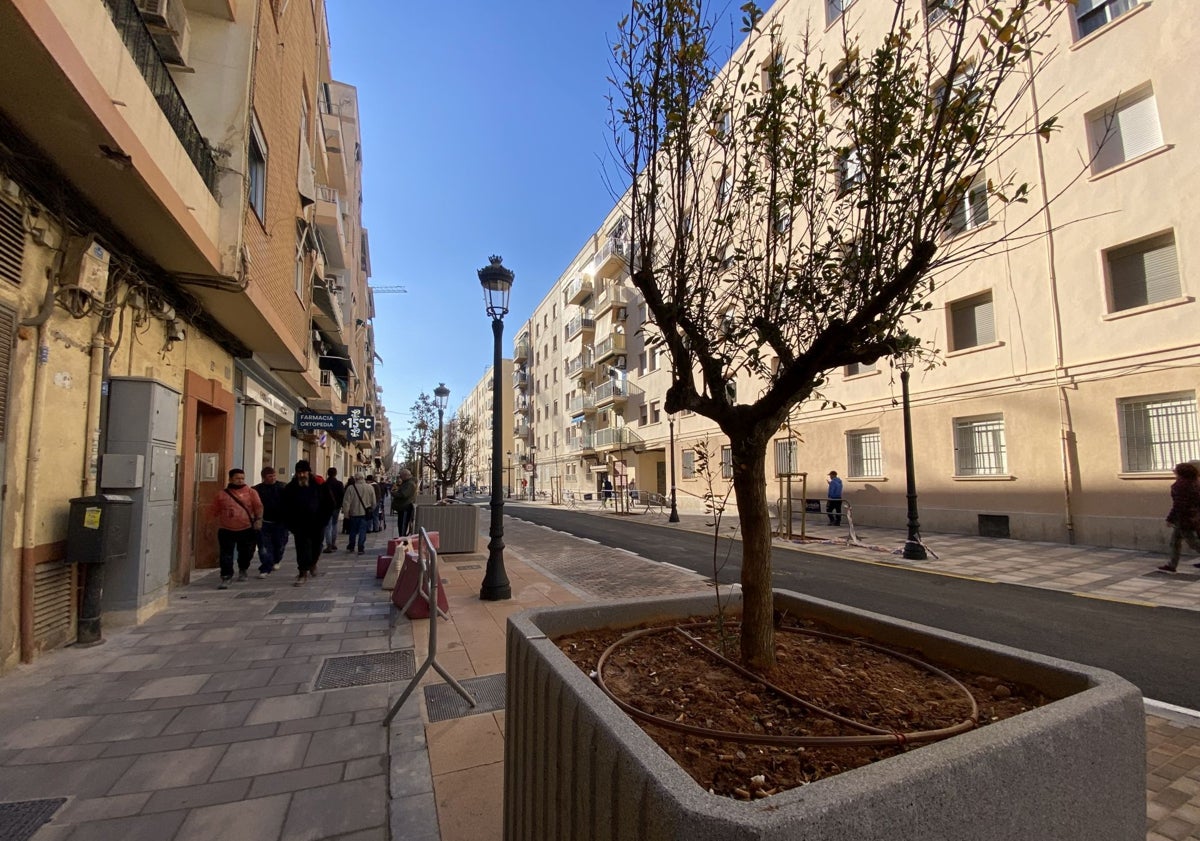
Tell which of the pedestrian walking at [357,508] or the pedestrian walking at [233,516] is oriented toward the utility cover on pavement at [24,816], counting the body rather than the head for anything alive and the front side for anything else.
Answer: the pedestrian walking at [233,516]

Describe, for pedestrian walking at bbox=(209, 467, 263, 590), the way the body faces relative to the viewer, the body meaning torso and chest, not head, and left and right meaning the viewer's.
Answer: facing the viewer

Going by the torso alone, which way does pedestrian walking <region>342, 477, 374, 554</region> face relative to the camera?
away from the camera

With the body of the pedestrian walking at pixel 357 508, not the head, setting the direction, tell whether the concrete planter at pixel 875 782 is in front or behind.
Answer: behind

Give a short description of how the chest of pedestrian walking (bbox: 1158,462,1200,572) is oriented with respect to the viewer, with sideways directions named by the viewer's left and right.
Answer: facing to the left of the viewer

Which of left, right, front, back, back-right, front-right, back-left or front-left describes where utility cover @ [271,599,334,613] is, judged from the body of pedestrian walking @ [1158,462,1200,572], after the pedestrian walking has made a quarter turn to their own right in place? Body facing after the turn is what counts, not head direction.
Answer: back-left

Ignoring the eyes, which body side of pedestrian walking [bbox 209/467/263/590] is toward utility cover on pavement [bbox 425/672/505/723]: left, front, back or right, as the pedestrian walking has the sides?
front
